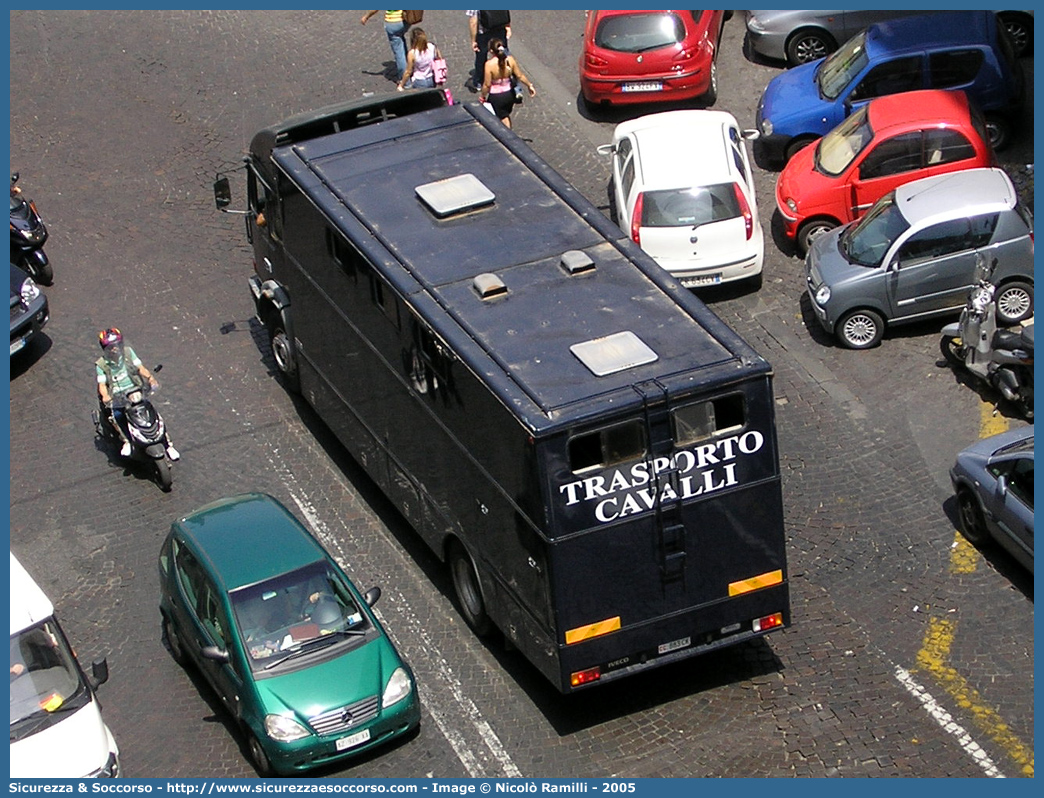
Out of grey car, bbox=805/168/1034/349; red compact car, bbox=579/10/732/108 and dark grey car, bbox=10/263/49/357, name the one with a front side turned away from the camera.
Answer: the red compact car

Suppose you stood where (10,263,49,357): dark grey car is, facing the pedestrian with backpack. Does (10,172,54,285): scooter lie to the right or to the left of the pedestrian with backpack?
left

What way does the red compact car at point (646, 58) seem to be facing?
away from the camera

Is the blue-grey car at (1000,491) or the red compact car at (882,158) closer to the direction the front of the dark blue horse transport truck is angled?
the red compact car

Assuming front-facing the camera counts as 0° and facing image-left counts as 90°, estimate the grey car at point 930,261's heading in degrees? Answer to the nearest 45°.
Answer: approximately 45°

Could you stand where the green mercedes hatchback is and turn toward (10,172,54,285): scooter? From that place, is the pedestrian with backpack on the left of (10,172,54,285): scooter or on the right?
right

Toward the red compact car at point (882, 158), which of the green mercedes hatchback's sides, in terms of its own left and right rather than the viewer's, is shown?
left

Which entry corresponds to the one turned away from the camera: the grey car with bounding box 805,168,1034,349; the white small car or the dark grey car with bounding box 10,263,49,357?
the white small car

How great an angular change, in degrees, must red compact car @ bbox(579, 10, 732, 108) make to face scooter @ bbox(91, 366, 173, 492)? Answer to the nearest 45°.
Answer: approximately 135° to its left

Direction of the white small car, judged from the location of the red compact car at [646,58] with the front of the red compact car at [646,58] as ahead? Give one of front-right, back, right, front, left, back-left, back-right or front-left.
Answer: back

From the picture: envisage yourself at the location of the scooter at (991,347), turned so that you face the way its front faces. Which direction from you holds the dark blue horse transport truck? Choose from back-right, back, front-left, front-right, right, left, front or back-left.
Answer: left

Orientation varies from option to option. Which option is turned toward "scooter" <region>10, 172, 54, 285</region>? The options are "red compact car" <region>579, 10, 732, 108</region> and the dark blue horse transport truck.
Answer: the dark blue horse transport truck

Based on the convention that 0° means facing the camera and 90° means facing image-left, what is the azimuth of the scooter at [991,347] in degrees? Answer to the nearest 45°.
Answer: approximately 135°

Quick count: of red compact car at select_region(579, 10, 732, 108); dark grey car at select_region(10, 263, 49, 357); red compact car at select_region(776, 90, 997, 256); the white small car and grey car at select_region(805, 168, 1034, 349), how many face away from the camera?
2

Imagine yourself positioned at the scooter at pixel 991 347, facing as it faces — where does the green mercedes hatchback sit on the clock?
The green mercedes hatchback is roughly at 9 o'clock from the scooter.

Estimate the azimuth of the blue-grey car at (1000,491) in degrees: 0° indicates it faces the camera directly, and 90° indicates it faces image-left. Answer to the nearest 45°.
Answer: approximately 135°

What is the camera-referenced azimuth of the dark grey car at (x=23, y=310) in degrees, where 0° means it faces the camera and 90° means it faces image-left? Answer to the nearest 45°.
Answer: approximately 315°
